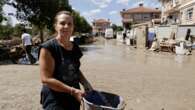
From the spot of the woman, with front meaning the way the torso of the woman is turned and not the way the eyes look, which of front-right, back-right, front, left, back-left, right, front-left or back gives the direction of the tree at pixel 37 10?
back-left

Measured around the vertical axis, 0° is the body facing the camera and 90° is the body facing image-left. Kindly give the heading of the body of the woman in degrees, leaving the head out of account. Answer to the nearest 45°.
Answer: approximately 315°
